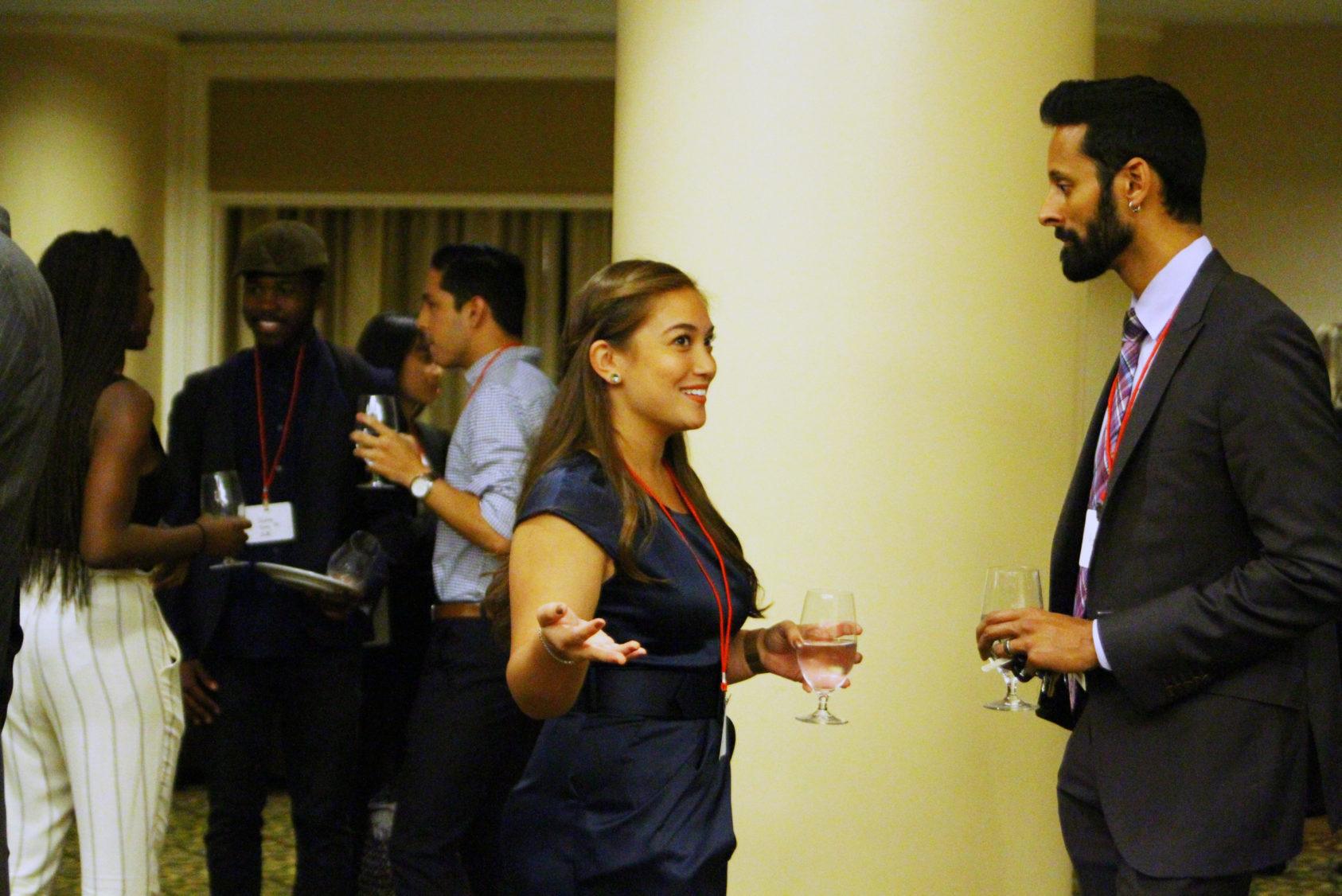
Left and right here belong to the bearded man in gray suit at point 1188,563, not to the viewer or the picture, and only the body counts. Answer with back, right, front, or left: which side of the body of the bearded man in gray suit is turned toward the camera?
left

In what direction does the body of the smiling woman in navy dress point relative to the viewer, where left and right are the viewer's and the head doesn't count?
facing the viewer and to the right of the viewer

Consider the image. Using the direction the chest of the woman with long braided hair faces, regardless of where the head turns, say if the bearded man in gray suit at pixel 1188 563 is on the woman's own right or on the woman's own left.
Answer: on the woman's own right

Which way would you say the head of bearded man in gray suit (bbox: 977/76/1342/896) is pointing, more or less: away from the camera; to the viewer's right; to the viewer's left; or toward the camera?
to the viewer's left

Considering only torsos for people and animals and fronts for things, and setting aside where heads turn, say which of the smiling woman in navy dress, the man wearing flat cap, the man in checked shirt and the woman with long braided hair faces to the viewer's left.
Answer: the man in checked shirt

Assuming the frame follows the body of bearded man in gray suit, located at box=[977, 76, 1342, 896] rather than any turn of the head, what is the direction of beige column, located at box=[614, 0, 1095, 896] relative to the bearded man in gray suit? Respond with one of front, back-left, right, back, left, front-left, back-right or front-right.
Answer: front-right

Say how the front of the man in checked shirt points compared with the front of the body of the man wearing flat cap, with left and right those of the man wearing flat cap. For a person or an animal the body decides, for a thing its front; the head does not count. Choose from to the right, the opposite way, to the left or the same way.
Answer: to the right

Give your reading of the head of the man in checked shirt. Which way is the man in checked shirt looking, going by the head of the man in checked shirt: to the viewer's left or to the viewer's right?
to the viewer's left

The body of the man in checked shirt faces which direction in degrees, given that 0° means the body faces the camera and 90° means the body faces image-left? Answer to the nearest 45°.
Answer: approximately 90°
